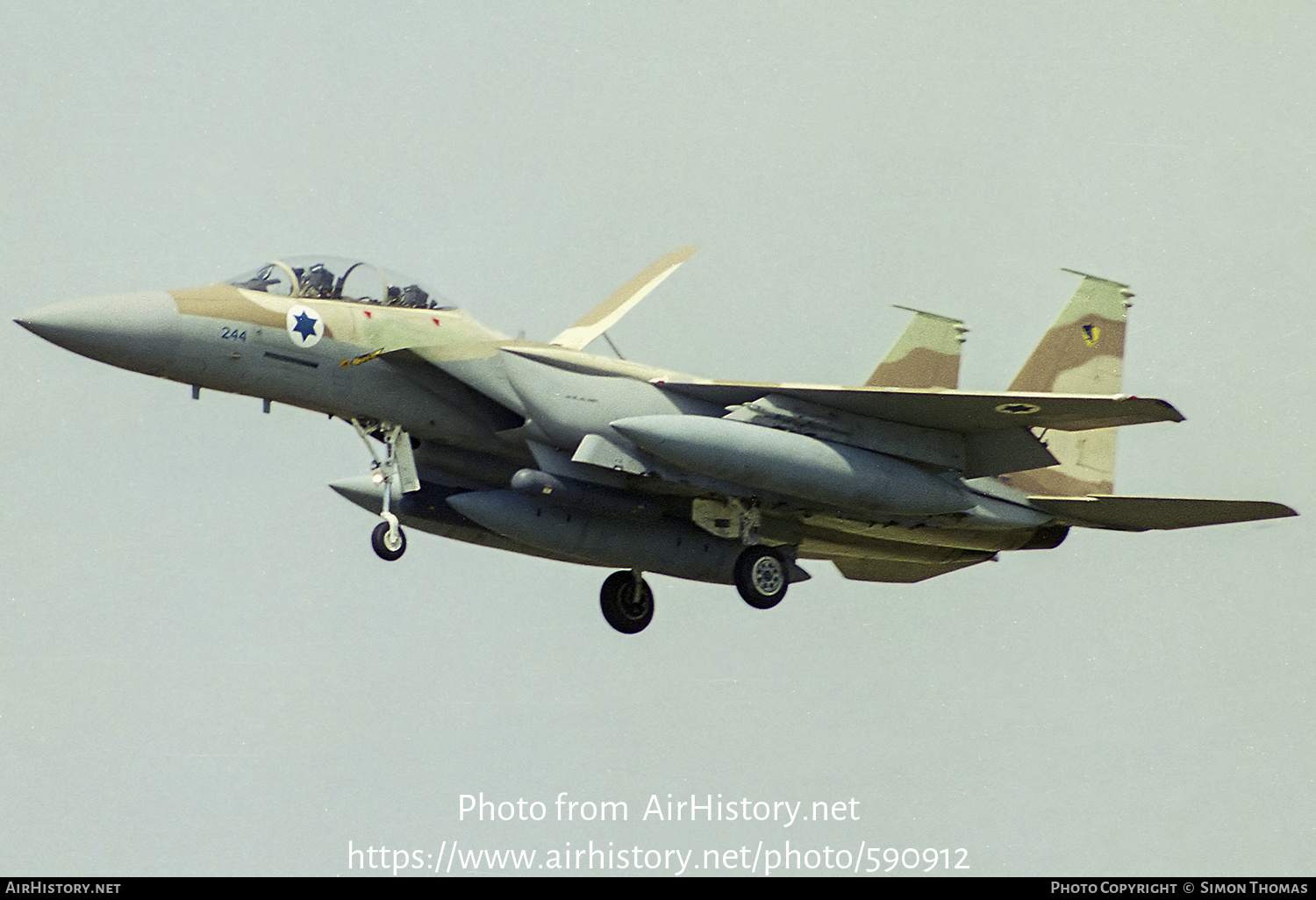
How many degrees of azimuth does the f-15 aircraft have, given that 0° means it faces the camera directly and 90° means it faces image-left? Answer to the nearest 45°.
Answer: approximately 45°
